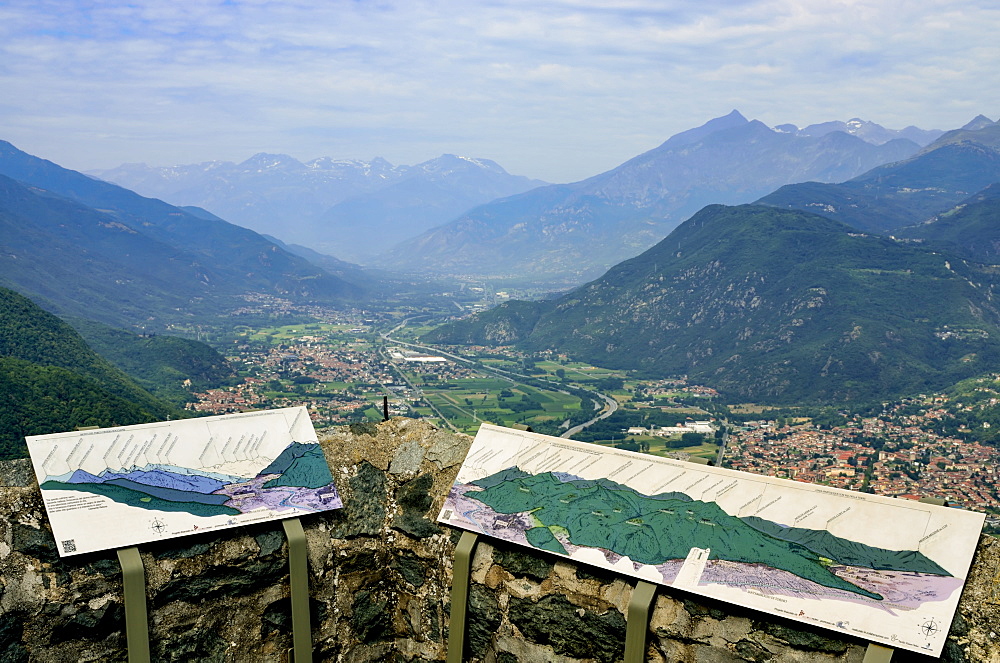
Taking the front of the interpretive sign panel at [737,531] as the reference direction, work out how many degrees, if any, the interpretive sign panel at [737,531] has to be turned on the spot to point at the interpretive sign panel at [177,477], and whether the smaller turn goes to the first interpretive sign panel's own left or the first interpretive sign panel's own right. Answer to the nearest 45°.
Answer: approximately 45° to the first interpretive sign panel's own right

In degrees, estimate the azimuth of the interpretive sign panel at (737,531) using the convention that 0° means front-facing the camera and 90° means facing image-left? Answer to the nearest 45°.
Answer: approximately 45°
